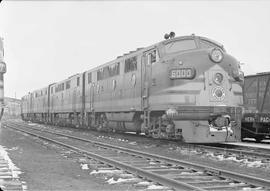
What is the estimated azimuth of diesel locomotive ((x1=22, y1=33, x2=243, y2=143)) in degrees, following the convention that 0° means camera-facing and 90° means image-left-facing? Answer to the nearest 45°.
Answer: approximately 315°

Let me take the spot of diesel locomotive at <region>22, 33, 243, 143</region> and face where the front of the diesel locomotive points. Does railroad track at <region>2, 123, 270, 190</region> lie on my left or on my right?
on my right

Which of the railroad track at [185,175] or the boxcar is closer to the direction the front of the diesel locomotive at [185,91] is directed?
the railroad track

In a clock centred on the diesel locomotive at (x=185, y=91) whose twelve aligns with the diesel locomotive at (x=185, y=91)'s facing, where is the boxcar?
The boxcar is roughly at 9 o'clock from the diesel locomotive.
